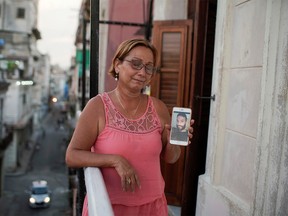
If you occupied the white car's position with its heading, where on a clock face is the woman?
The woman is roughly at 12 o'clock from the white car.

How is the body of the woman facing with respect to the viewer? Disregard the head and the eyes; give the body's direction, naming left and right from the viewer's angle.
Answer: facing the viewer and to the right of the viewer

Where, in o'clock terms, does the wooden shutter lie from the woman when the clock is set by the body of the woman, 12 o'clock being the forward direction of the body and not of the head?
The wooden shutter is roughly at 8 o'clock from the woman.

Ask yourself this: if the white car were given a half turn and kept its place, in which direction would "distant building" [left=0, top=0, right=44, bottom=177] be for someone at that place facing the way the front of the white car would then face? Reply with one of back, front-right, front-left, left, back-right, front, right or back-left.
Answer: front

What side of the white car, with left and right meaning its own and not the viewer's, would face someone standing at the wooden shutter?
front

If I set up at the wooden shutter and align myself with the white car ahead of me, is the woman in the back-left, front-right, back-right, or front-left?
back-left

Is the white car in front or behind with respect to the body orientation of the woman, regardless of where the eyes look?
behind

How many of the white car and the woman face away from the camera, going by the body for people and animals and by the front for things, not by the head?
0

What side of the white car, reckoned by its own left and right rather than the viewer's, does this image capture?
front
